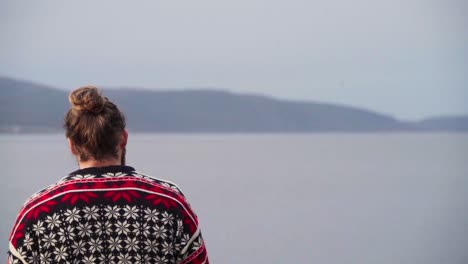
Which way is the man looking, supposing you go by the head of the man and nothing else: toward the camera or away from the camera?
away from the camera

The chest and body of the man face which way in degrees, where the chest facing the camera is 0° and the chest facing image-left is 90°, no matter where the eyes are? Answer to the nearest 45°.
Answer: approximately 180°
